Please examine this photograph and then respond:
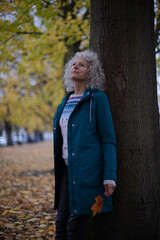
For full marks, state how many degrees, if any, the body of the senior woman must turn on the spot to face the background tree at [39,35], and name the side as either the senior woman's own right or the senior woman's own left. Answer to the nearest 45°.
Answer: approximately 135° to the senior woman's own right

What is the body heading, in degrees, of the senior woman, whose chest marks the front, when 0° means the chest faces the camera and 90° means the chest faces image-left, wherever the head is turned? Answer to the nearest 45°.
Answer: approximately 45°

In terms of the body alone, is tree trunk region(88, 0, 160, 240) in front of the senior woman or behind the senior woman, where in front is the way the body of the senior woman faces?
behind

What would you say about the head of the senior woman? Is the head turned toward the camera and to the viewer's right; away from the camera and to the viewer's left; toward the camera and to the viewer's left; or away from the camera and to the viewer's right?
toward the camera and to the viewer's left
